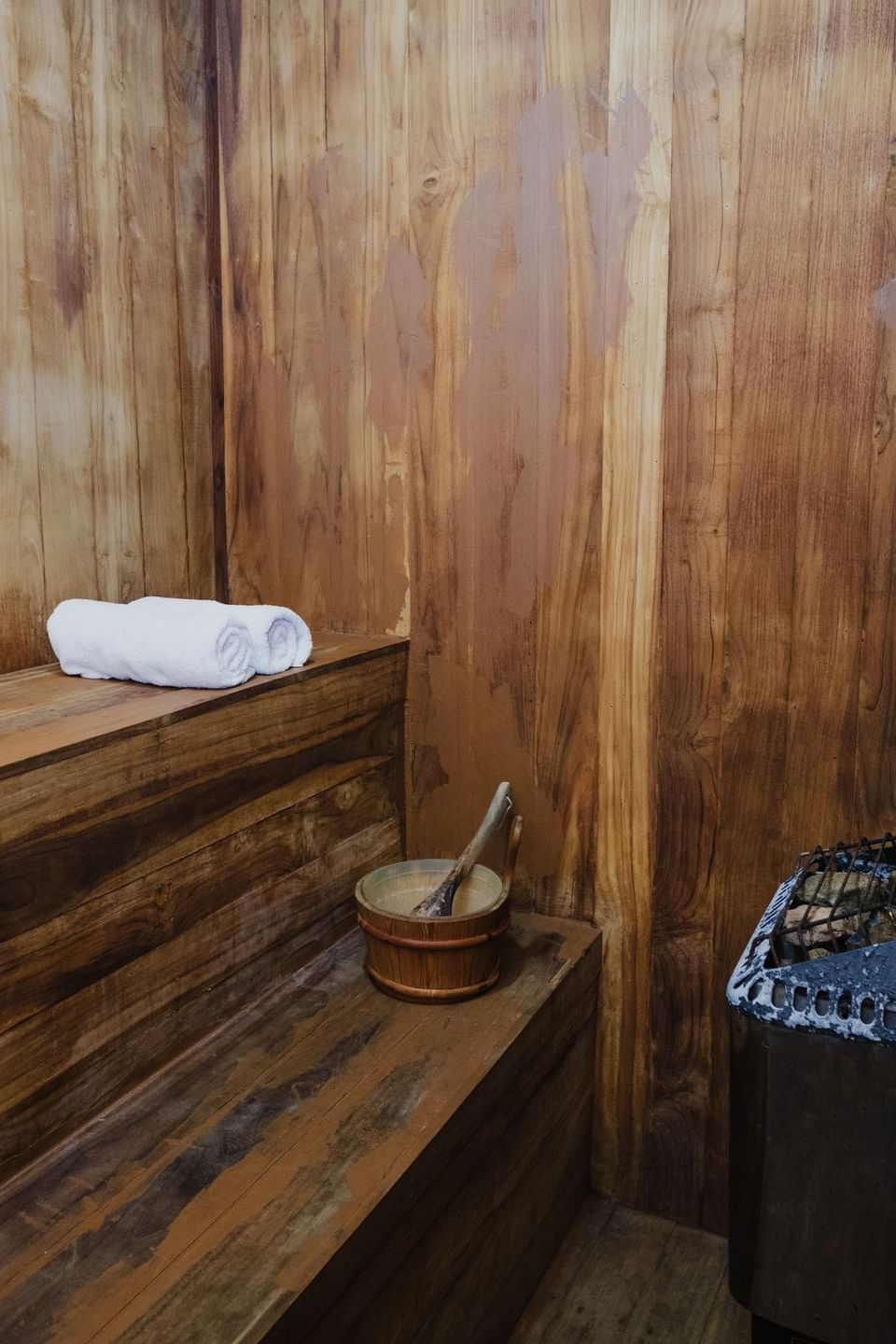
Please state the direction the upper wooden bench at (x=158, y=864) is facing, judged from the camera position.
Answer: facing the viewer and to the right of the viewer

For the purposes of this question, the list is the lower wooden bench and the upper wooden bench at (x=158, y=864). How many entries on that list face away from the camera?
0
